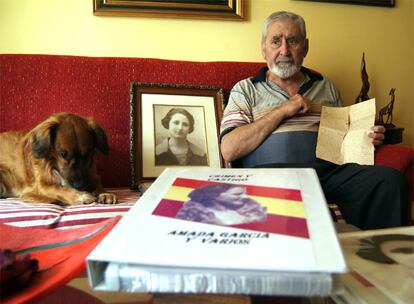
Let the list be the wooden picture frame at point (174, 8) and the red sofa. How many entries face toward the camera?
2

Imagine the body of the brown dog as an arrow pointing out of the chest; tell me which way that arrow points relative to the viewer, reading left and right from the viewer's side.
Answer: facing the viewer and to the right of the viewer

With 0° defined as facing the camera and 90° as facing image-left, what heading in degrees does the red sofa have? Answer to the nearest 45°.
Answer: approximately 0°

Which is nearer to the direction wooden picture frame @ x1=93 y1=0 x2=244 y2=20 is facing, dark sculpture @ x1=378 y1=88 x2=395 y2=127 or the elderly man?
the elderly man

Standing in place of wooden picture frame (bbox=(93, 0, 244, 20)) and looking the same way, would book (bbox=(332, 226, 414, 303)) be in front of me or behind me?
in front

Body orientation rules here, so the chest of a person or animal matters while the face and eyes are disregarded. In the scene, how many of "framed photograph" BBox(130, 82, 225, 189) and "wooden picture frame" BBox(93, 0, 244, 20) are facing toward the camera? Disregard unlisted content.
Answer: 2

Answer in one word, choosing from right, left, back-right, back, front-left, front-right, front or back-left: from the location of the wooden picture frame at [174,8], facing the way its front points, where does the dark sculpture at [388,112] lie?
left

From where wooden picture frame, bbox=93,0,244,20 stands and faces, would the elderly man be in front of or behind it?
in front

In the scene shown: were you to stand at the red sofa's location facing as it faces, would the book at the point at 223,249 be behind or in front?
in front
